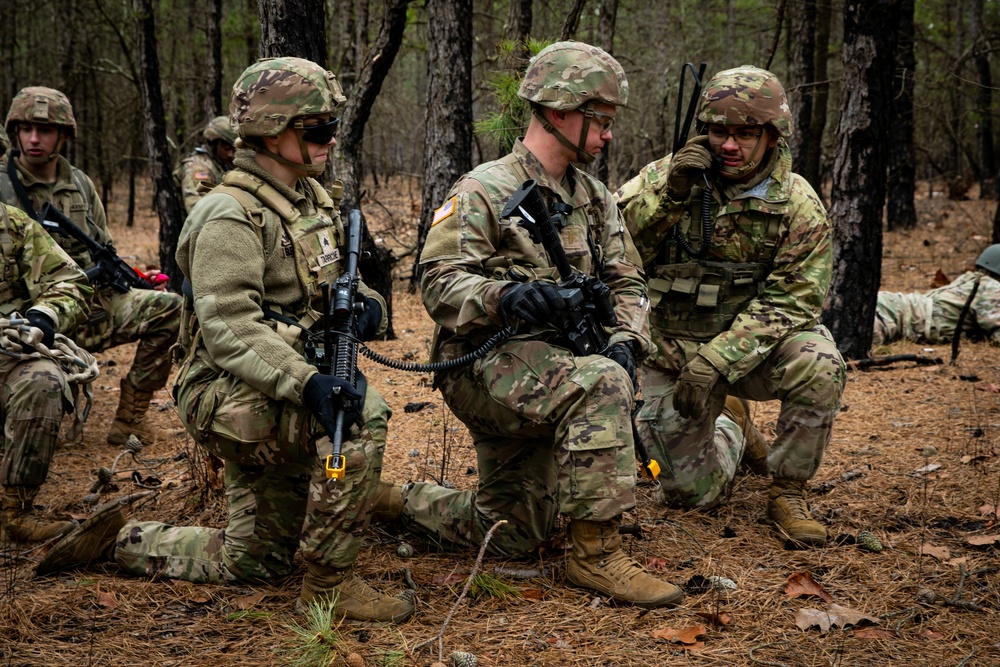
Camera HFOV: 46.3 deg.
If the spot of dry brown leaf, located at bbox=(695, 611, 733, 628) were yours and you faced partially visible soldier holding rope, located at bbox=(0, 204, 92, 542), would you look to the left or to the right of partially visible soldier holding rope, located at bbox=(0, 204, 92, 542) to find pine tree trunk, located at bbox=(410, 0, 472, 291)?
right

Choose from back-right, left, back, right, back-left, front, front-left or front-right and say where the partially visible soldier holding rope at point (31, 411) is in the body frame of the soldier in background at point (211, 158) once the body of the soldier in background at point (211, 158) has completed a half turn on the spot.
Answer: left

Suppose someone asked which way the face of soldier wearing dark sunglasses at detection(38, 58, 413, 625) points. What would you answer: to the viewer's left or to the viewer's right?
to the viewer's right

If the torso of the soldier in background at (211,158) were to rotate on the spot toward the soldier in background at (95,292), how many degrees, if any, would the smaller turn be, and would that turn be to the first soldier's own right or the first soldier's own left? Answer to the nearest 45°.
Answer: approximately 90° to the first soldier's own right

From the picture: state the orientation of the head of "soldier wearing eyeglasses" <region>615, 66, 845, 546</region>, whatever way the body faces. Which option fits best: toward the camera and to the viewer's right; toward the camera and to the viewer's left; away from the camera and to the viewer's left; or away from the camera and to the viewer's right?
toward the camera and to the viewer's left

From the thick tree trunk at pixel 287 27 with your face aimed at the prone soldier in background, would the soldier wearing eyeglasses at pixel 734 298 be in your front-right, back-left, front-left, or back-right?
front-right
